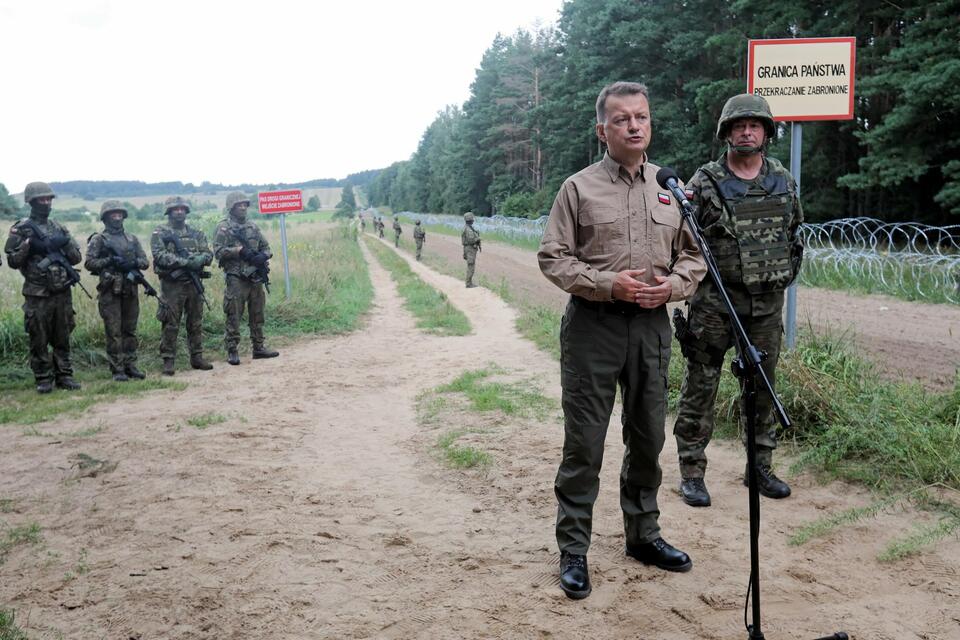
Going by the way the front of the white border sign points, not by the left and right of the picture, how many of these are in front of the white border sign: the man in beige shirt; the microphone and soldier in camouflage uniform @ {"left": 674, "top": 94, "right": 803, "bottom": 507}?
3

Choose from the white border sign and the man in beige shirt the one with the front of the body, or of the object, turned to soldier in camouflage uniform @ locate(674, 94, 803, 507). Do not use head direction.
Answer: the white border sign

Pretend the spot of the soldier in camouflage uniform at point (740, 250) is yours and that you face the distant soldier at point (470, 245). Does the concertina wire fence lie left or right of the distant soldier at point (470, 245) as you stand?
right

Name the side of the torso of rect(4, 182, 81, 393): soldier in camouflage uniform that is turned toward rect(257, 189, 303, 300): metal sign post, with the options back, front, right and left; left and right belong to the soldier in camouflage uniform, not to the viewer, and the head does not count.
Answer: left

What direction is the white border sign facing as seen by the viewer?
toward the camera

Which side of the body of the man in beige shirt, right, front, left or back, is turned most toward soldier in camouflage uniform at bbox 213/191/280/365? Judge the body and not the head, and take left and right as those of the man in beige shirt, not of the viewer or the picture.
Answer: back
